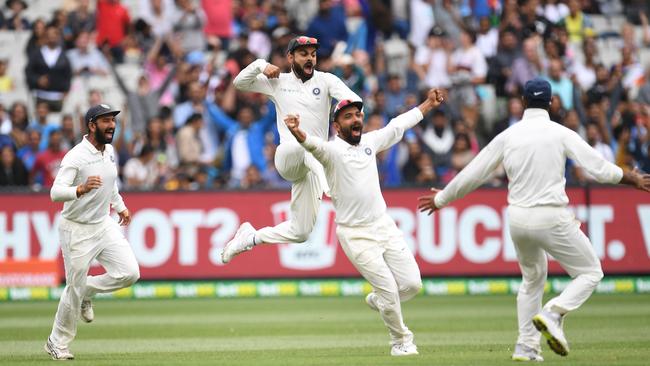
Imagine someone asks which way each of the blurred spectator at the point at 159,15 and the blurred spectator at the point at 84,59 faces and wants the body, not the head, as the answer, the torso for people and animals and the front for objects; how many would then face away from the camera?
0

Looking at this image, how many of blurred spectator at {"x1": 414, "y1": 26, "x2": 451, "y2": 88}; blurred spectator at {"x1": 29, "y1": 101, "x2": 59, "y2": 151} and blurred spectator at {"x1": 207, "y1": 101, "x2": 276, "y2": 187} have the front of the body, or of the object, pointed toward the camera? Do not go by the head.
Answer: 3

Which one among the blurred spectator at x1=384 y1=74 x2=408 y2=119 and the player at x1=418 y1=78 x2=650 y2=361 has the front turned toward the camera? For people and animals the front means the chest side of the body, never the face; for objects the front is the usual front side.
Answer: the blurred spectator

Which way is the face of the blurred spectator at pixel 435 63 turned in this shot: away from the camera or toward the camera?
toward the camera

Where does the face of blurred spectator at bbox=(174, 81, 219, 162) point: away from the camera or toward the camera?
toward the camera

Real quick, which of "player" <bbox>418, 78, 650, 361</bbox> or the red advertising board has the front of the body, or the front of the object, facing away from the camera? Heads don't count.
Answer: the player

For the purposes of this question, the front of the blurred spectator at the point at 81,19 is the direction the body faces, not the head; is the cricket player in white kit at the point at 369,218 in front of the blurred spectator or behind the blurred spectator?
in front

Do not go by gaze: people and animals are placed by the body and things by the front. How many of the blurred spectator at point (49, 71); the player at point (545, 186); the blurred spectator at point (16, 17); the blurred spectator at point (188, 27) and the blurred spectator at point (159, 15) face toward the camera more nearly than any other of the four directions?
4

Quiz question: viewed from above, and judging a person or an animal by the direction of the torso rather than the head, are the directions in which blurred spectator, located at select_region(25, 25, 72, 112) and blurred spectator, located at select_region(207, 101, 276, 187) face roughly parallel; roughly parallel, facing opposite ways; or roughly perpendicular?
roughly parallel

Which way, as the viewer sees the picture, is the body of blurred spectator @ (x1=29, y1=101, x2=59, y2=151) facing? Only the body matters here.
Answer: toward the camera

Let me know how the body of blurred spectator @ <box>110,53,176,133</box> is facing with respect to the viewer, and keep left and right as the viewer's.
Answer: facing the viewer

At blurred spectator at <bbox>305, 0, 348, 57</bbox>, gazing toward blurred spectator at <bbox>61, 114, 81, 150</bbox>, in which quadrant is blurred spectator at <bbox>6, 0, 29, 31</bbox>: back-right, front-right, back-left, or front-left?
front-right

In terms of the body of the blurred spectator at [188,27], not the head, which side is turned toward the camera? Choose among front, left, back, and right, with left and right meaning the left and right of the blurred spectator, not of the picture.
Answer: front

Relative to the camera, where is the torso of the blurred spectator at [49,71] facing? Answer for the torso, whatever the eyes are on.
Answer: toward the camera

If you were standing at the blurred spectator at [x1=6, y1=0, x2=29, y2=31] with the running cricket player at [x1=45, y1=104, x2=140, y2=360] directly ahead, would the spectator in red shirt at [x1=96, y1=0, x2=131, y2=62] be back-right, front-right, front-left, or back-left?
front-left
